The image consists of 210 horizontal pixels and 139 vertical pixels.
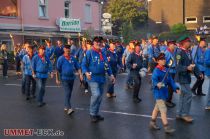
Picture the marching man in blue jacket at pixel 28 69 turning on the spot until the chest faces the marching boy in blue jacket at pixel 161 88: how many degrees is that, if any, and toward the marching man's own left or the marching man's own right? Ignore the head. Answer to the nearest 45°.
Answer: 0° — they already face them

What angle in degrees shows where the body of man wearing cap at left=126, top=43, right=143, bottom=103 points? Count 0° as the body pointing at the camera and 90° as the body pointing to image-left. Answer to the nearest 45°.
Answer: approximately 315°

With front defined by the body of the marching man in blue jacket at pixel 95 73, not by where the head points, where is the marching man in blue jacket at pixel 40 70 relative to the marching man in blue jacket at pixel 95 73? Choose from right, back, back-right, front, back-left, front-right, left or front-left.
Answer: back

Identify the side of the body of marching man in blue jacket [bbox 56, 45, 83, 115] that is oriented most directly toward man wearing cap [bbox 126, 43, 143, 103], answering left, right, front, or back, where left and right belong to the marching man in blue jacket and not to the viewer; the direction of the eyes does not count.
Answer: left
